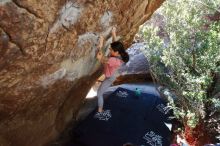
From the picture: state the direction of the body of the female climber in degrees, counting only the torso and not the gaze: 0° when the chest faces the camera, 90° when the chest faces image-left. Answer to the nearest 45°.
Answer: approximately 90°

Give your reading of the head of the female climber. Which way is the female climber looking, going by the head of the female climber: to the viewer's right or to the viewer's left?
to the viewer's left
